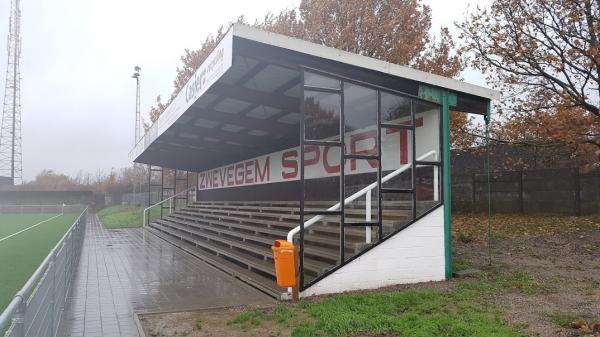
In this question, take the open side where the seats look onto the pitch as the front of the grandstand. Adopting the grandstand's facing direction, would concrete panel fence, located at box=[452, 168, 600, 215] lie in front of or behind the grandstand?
behind

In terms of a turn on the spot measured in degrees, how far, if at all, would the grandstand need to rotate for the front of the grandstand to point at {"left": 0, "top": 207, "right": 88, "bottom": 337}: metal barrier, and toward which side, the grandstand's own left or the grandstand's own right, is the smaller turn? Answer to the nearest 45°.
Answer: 0° — it already faces it

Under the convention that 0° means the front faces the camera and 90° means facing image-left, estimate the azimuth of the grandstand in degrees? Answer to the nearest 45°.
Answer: approximately 45°

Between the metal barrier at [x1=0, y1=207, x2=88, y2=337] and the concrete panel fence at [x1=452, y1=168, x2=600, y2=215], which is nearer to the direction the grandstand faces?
the metal barrier
